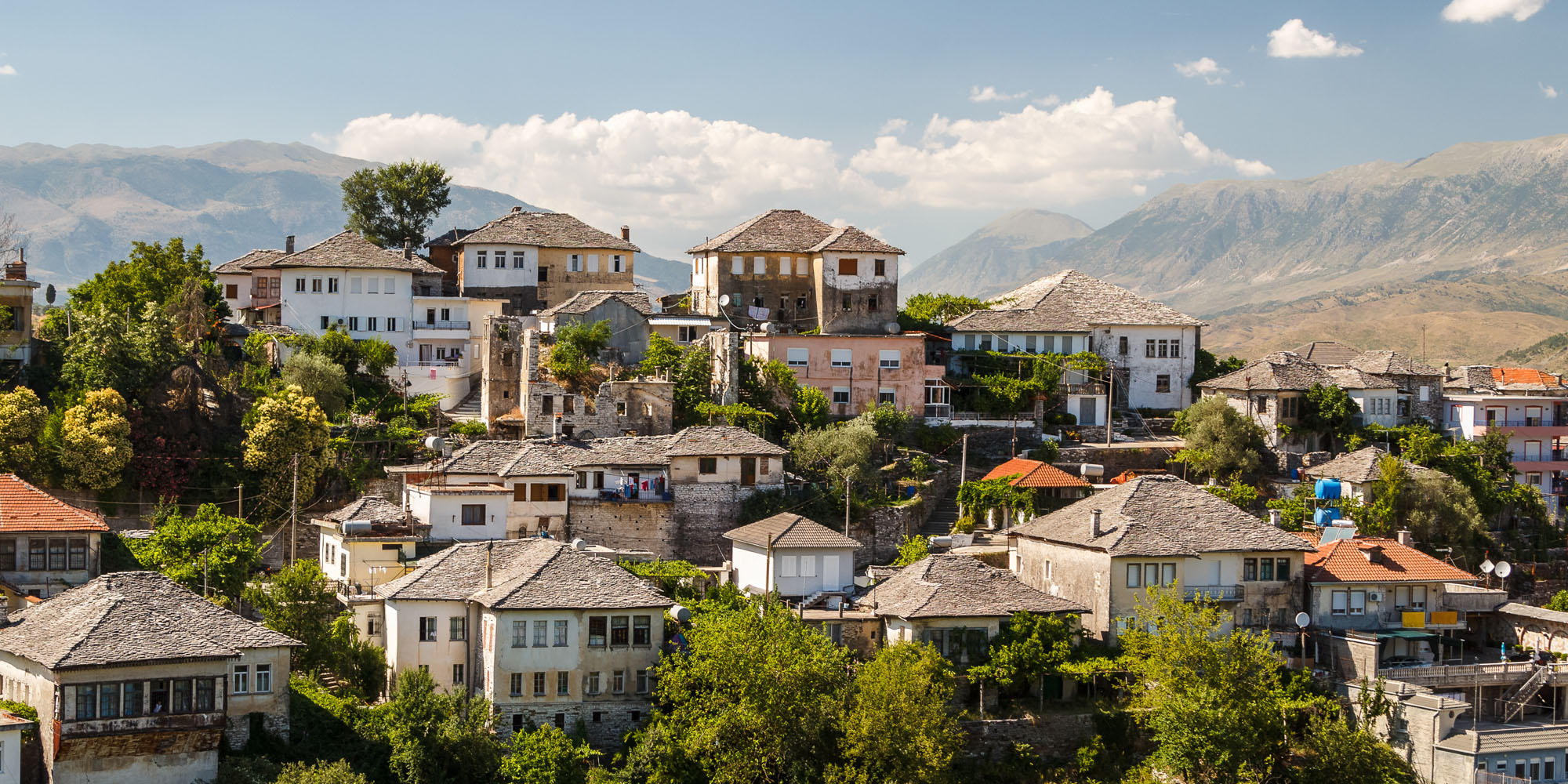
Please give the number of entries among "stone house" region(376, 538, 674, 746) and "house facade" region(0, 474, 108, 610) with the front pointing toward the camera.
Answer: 2

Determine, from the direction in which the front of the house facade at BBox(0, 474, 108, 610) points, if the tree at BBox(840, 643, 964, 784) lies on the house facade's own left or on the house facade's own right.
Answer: on the house facade's own left

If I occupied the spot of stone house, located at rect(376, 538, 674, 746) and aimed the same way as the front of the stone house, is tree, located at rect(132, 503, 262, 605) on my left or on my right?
on my right

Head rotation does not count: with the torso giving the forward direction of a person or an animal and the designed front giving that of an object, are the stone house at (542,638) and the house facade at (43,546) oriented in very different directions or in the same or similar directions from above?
same or similar directions

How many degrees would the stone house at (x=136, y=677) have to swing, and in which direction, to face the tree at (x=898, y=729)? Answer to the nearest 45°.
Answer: approximately 90° to its left

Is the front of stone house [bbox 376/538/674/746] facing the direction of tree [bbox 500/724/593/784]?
yes

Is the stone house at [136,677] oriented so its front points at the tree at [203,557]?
no

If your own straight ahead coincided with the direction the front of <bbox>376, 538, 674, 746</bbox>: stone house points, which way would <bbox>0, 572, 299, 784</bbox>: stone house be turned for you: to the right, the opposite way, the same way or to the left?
the same way

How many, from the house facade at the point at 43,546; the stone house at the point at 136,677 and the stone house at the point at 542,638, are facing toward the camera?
3

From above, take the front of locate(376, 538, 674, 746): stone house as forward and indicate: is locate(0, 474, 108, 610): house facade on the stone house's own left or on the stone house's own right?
on the stone house's own right

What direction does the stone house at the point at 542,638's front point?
toward the camera

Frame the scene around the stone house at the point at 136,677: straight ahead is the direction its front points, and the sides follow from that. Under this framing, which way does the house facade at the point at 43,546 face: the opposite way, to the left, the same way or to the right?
the same way

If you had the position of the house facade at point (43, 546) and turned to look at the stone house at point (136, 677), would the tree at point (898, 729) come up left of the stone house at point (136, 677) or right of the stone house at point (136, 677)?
left

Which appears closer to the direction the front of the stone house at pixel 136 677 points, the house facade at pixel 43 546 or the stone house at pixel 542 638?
the stone house

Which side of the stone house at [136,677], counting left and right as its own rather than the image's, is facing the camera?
front

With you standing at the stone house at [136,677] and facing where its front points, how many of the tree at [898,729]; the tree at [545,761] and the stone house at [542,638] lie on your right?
0

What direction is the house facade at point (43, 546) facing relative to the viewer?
toward the camera

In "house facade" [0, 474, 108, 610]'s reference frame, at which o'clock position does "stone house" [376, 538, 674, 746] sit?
The stone house is roughly at 10 o'clock from the house facade.
